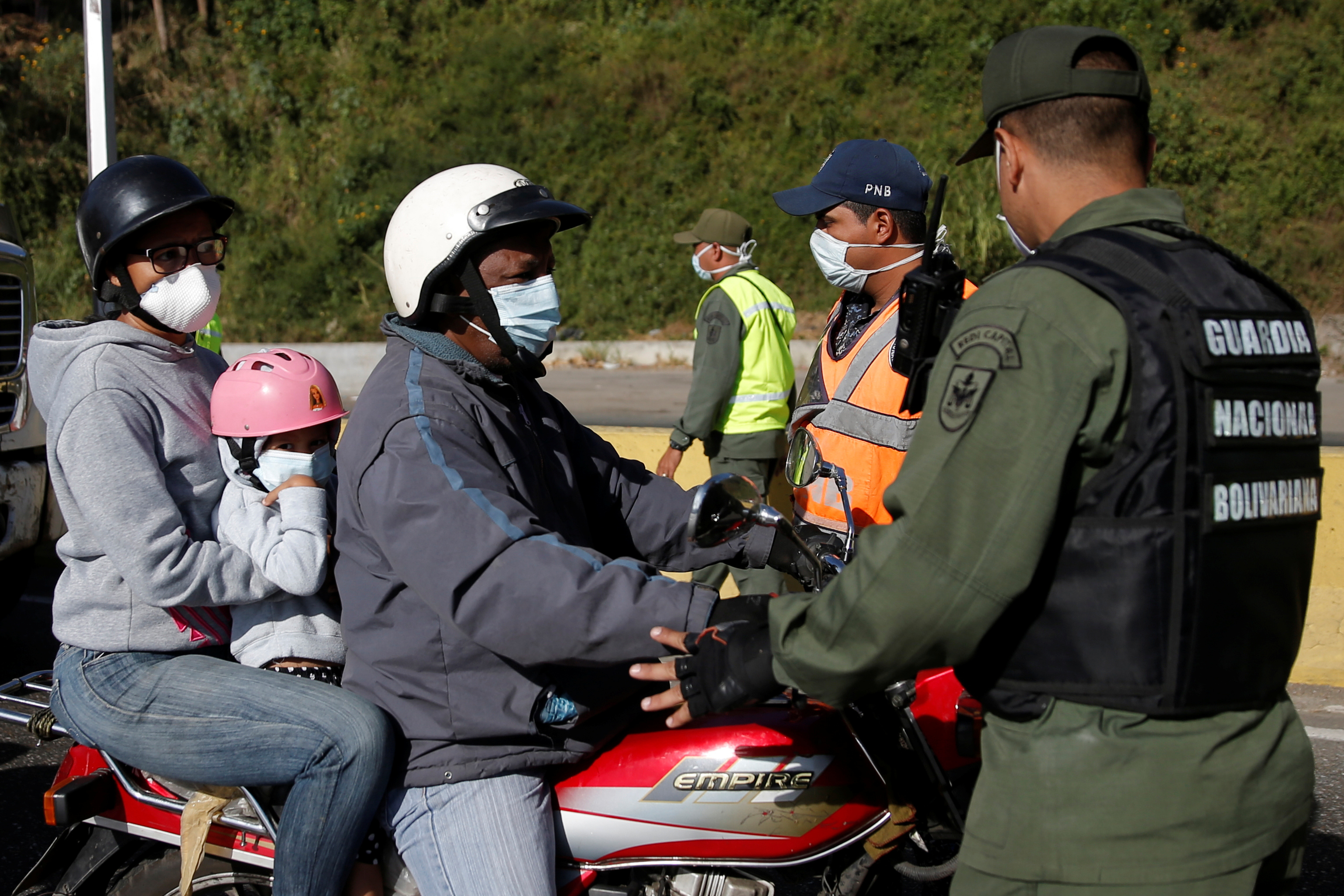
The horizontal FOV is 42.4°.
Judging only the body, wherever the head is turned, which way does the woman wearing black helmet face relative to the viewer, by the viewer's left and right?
facing to the right of the viewer

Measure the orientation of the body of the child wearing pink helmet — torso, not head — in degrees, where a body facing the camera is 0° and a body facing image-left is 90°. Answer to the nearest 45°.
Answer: approximately 315°

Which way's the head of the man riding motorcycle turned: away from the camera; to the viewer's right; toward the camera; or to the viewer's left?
to the viewer's right

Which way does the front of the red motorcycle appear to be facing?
to the viewer's right

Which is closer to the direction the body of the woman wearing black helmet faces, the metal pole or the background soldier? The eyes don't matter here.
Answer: the background soldier

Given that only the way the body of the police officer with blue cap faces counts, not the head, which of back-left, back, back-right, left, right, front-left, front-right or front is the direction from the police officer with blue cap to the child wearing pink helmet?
front

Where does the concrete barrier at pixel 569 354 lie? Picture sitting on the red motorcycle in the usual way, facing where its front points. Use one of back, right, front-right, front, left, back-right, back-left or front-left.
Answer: left

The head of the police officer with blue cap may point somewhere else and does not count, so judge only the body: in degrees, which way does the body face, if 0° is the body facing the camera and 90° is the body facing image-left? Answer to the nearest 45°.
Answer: approximately 45°

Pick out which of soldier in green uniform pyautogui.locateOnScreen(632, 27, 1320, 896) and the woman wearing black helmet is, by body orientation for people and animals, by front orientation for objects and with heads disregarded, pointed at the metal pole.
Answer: the soldier in green uniform

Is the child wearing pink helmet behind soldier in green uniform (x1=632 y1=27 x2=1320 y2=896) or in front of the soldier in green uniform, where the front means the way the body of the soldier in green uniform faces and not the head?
in front

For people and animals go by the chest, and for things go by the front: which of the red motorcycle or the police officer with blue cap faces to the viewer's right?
the red motorcycle

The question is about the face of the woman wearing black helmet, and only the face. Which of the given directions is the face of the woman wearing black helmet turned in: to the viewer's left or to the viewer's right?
to the viewer's right

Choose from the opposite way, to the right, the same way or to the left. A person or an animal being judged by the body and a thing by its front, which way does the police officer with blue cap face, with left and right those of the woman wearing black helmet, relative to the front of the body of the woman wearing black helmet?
the opposite way

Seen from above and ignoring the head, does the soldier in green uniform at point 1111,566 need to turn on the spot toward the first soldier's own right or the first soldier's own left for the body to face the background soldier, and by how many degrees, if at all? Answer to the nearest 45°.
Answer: approximately 45° to the first soldier's own right
